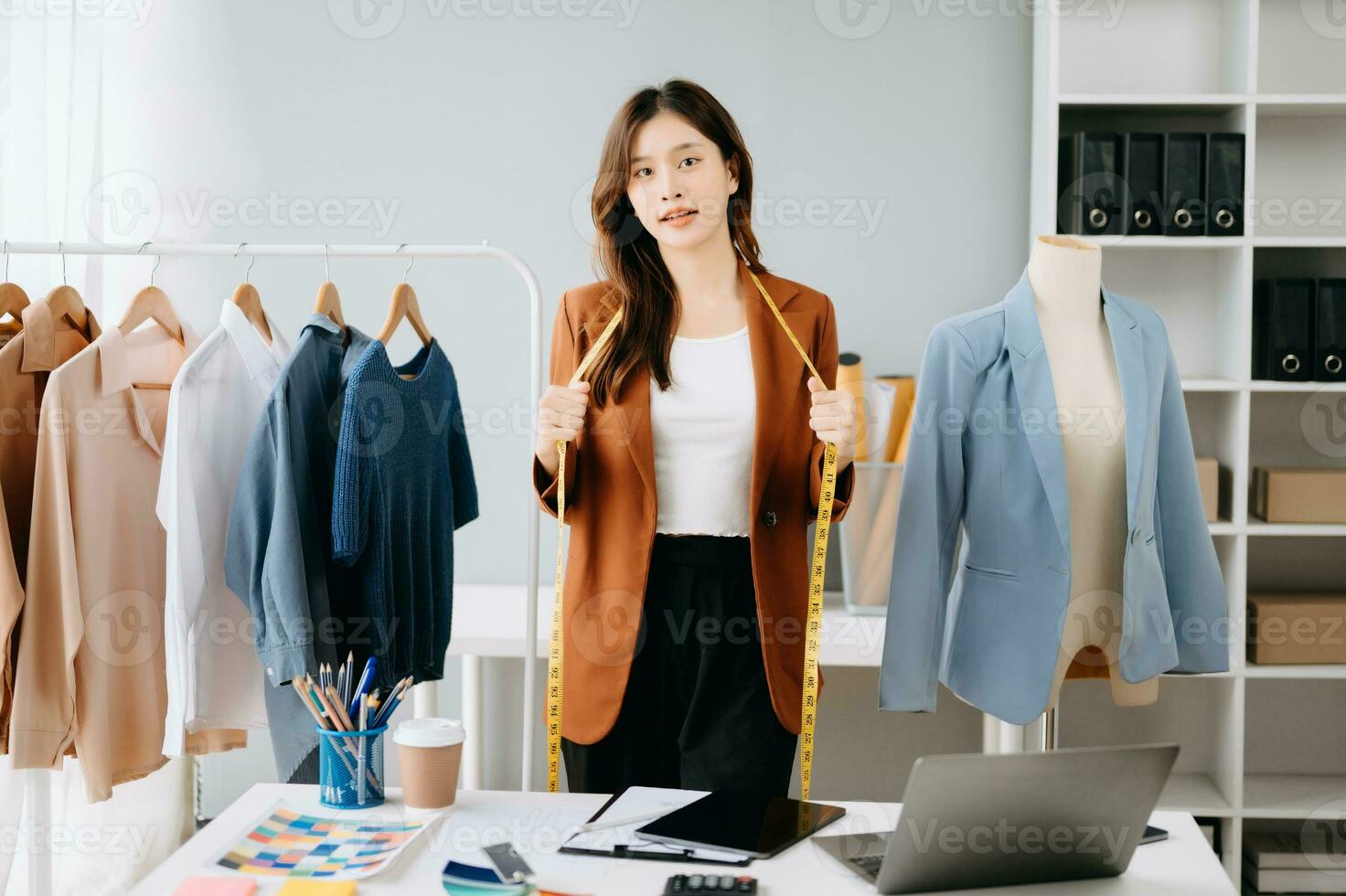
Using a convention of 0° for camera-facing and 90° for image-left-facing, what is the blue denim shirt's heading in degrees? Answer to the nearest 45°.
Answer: approximately 315°

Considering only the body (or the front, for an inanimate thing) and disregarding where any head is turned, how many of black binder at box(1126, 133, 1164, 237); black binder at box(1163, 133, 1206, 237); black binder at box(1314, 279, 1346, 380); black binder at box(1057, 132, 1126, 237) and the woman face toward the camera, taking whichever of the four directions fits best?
5

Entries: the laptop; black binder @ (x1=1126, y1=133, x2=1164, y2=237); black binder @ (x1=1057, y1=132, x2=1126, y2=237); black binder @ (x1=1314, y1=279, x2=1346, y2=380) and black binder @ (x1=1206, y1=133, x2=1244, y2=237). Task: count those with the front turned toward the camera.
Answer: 4

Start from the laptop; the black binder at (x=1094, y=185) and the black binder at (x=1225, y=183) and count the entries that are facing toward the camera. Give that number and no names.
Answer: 2

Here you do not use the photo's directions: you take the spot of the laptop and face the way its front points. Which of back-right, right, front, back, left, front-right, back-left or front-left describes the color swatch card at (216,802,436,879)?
front-left

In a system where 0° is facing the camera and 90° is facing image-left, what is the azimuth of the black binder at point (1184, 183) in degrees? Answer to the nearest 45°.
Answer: approximately 0°

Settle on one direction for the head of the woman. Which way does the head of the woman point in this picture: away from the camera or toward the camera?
toward the camera

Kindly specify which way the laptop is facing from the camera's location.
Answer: facing away from the viewer and to the left of the viewer

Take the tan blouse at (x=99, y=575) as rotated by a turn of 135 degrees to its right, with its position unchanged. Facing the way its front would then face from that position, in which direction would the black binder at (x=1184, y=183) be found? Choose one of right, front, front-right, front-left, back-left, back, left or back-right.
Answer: back

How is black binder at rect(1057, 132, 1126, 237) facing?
toward the camera

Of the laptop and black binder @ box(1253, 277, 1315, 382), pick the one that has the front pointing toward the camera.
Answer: the black binder

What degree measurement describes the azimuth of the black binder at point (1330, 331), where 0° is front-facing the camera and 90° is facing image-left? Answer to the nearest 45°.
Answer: approximately 0°

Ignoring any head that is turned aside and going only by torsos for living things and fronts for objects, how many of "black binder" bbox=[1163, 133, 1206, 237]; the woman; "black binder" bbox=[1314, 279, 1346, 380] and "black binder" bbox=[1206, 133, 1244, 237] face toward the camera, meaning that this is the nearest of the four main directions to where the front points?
4

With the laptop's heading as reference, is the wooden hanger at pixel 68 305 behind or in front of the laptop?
in front

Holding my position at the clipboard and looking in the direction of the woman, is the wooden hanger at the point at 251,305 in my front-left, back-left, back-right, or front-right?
front-left
